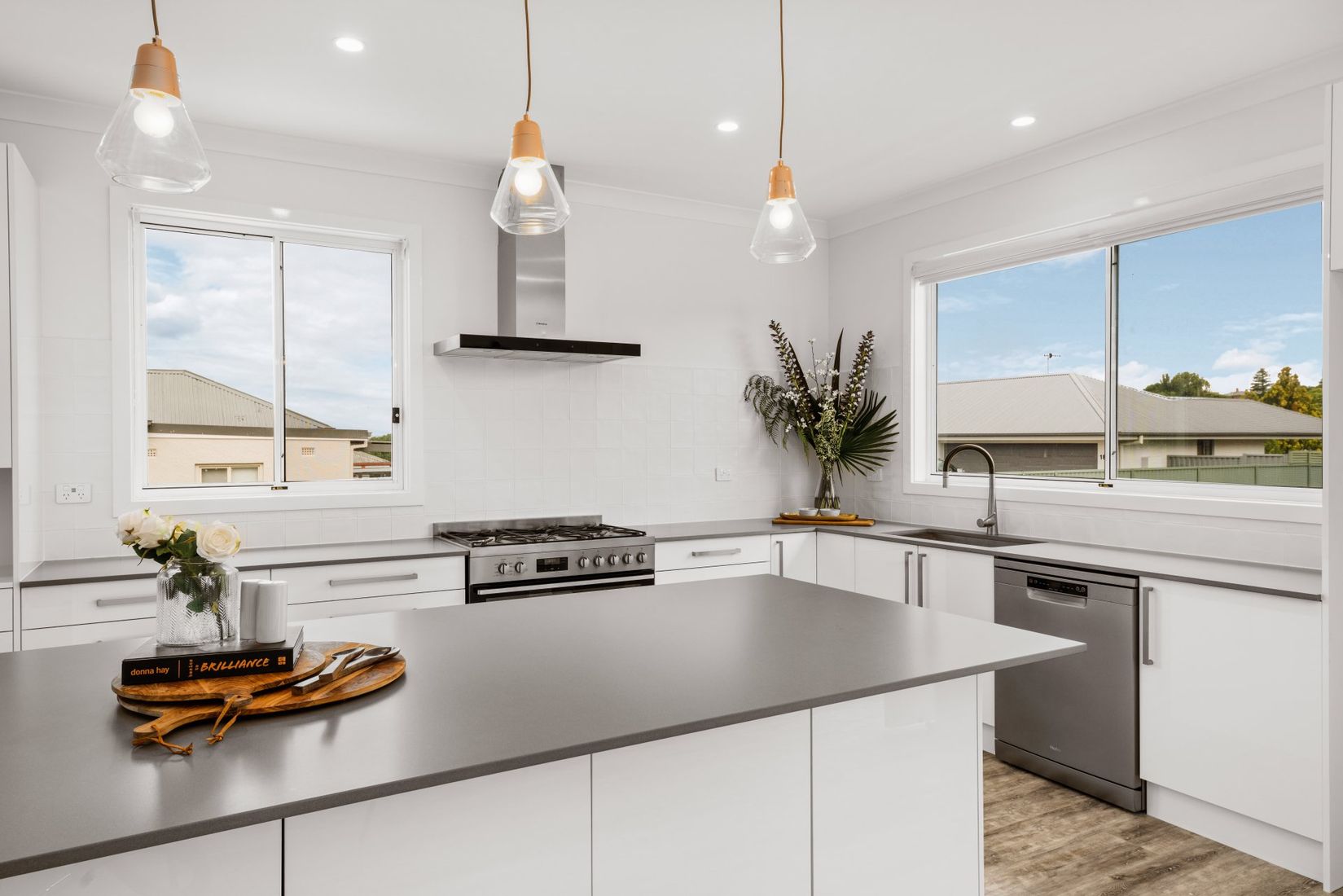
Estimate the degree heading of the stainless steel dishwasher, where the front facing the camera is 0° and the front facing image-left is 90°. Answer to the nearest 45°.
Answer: approximately 45°

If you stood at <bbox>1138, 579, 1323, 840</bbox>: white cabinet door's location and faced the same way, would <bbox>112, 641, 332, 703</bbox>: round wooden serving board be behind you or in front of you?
in front

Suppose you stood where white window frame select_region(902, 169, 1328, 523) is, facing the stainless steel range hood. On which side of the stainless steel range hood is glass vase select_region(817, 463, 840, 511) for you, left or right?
right

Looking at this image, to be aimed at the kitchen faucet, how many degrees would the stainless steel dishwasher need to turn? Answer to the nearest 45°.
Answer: approximately 90° to its right

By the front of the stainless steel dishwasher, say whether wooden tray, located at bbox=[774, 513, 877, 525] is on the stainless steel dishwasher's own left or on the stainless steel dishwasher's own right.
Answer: on the stainless steel dishwasher's own right

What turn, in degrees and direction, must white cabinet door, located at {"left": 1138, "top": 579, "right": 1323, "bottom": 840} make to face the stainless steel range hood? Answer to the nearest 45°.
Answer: approximately 45° to its right

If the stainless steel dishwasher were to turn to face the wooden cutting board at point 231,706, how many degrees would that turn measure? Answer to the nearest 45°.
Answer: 0° — it already faces it

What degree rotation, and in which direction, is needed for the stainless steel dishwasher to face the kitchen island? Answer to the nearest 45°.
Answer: approximately 45° to its left

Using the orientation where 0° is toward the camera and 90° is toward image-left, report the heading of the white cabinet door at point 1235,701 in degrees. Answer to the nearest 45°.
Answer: approximately 45°

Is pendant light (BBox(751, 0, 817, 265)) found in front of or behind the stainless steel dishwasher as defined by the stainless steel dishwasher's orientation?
in front

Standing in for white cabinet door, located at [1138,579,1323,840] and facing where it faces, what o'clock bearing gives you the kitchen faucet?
The kitchen faucet is roughly at 3 o'clock from the white cabinet door.

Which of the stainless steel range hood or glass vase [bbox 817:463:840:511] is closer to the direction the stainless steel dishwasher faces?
the stainless steel range hood

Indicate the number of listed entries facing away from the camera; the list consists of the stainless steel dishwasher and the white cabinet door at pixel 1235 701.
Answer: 0
